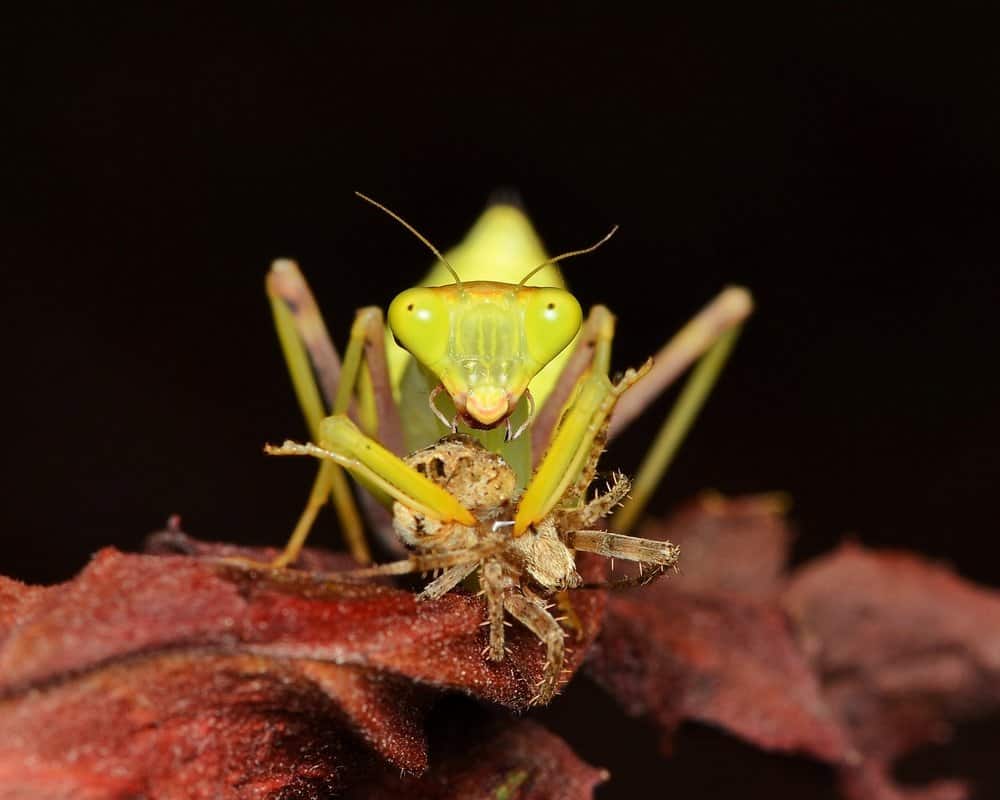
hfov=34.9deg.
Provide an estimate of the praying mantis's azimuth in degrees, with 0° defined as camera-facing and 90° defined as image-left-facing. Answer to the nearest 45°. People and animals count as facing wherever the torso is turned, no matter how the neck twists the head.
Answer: approximately 0°

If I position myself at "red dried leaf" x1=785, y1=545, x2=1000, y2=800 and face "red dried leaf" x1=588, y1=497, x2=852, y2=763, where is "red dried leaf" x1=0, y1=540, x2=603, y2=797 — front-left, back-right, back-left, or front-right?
front-left
